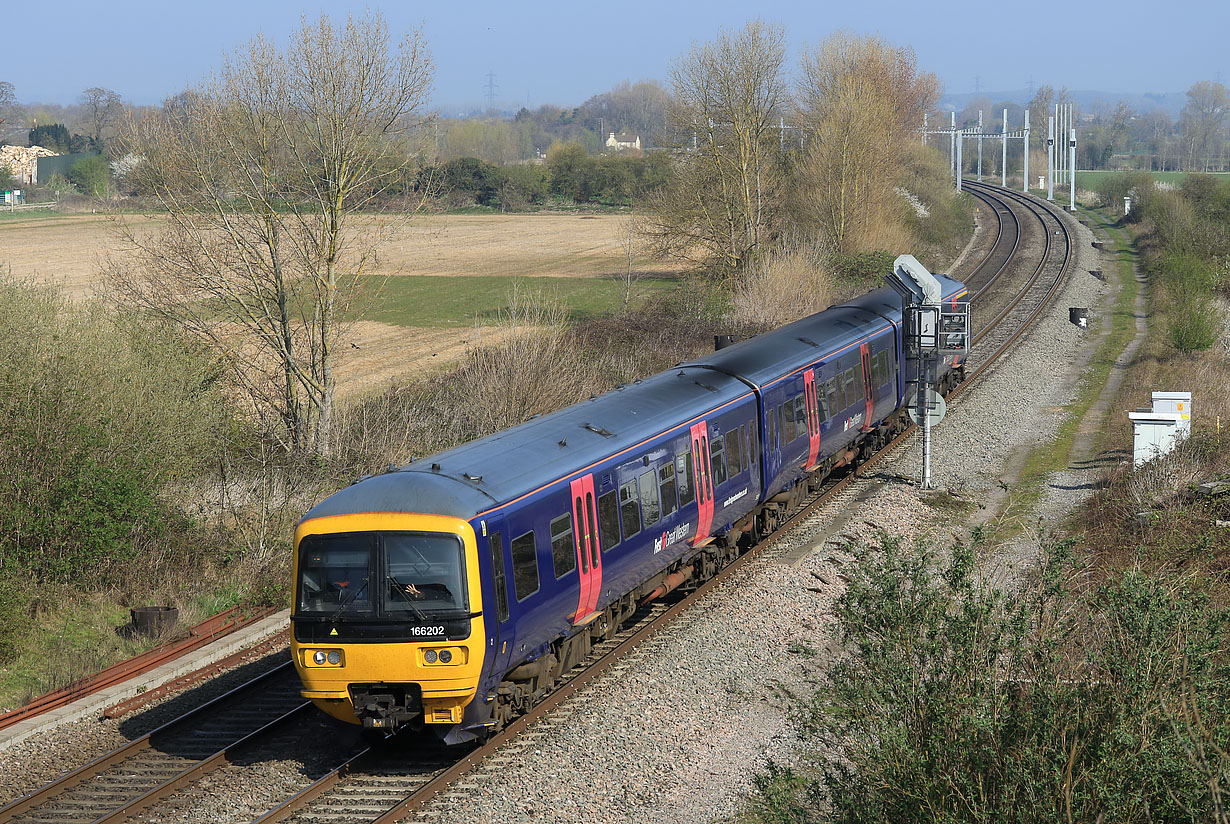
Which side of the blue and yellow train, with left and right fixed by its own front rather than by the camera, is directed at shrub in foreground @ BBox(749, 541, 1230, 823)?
left

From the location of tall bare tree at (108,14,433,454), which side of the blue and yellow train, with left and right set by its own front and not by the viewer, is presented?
right

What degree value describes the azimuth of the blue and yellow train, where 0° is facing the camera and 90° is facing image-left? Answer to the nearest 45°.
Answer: approximately 45°

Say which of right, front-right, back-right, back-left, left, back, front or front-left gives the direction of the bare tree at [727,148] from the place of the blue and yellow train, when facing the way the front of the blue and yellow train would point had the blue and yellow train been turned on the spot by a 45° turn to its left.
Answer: back

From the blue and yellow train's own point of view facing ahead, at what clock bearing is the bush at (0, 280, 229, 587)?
The bush is roughly at 1 o'clock from the blue and yellow train.
